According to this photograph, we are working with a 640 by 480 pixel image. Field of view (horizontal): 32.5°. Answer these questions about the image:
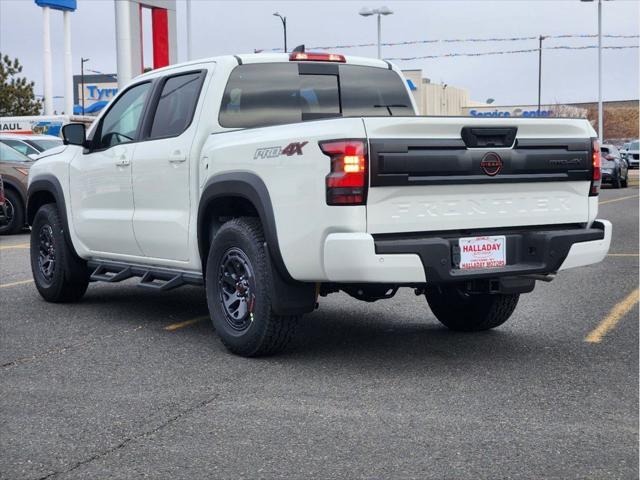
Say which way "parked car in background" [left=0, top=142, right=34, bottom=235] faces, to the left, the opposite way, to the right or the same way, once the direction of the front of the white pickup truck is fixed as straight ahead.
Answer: the opposite way

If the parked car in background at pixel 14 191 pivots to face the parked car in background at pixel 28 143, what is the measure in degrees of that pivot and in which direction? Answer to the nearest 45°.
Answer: approximately 135° to its left

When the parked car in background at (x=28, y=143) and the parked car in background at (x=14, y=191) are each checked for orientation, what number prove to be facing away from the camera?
0

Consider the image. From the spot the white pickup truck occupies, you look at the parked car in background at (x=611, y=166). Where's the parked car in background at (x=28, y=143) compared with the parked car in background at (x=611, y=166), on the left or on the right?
left

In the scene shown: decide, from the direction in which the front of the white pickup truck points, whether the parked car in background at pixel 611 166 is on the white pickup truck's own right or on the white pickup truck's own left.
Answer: on the white pickup truck's own right

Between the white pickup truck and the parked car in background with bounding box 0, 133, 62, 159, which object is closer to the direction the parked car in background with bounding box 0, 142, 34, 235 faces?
the white pickup truck

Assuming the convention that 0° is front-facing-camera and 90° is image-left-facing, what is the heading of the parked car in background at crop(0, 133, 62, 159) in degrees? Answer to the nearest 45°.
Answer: approximately 315°

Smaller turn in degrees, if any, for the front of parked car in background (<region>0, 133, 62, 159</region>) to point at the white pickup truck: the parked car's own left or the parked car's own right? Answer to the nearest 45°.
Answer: approximately 45° to the parked car's own right

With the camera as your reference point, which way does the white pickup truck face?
facing away from the viewer and to the left of the viewer

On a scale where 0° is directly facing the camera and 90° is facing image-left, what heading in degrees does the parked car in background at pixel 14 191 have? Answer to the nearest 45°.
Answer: approximately 315°

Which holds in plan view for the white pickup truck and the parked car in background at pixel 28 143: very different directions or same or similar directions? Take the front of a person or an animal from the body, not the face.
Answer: very different directions

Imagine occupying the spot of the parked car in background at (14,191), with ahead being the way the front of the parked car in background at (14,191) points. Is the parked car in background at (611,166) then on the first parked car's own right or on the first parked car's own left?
on the first parked car's own left
